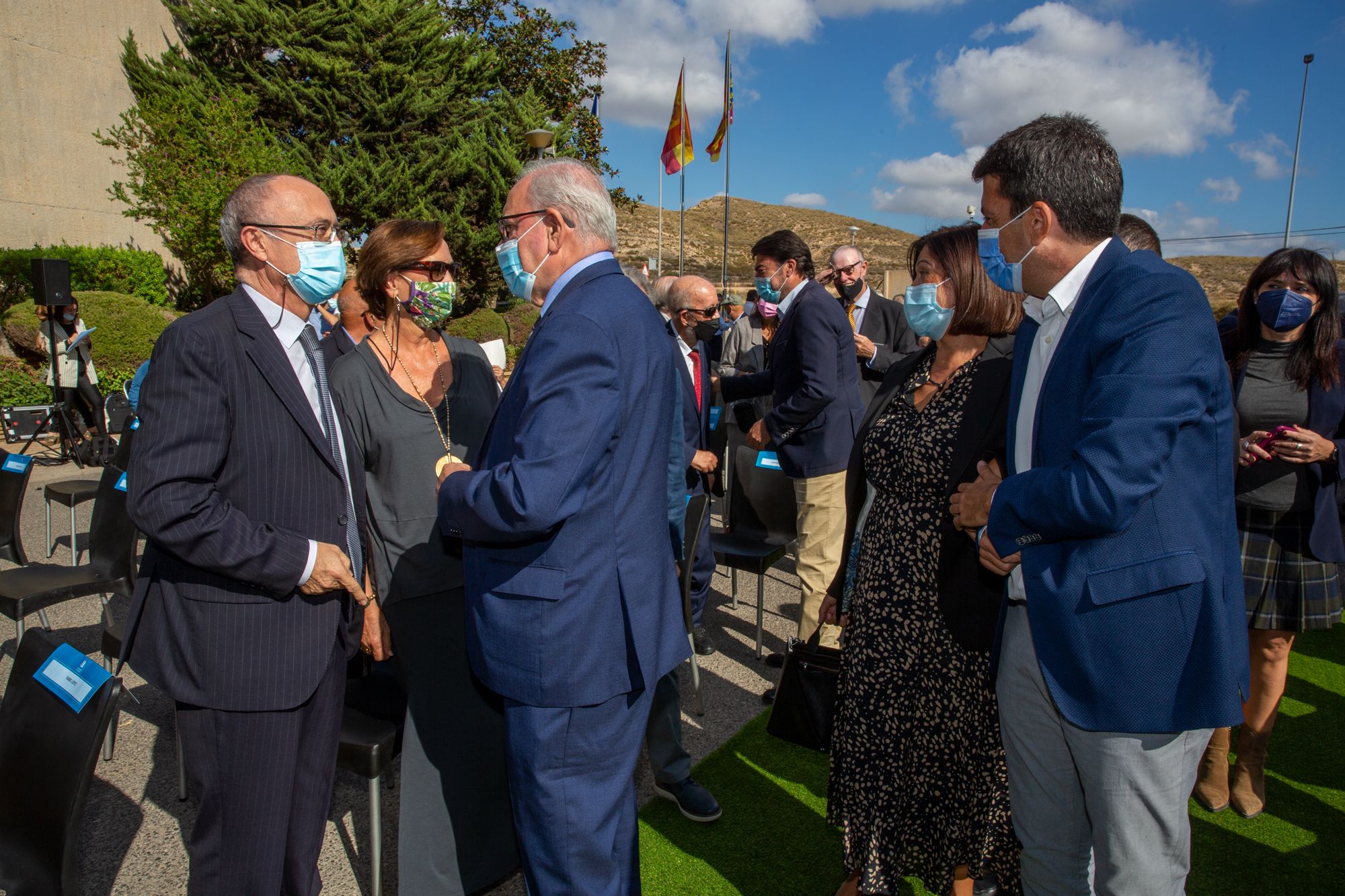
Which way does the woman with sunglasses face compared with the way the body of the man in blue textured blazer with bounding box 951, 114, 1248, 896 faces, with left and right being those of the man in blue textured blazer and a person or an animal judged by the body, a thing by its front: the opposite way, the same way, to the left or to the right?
the opposite way

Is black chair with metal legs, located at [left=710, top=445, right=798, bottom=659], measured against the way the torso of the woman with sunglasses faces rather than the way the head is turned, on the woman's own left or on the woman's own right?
on the woman's own left

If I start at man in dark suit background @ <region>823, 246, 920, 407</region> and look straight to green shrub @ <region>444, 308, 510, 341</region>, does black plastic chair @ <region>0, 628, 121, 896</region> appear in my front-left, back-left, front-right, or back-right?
back-left

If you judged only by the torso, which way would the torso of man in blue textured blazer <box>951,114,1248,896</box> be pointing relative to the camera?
to the viewer's left

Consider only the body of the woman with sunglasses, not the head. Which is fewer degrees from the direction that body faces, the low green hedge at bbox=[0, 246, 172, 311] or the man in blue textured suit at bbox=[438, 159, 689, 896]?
the man in blue textured suit

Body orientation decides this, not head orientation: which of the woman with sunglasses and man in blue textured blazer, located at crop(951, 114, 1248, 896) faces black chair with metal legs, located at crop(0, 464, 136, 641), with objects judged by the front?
the man in blue textured blazer

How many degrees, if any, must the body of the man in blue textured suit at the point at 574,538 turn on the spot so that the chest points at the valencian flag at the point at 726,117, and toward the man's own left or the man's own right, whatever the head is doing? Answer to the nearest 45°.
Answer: approximately 90° to the man's own right

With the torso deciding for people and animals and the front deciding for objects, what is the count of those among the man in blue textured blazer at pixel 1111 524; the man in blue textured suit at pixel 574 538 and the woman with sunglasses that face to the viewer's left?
2

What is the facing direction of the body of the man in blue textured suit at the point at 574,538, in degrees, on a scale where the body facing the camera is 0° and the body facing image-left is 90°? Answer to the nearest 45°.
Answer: approximately 90°

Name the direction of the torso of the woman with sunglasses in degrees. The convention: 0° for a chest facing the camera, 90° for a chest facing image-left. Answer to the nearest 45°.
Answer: approximately 315°

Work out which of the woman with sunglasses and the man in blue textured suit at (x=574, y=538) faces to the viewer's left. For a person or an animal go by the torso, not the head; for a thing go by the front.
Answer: the man in blue textured suit

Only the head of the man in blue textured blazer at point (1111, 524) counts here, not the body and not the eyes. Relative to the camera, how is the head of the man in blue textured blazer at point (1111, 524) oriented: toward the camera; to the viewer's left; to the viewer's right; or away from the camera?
to the viewer's left
